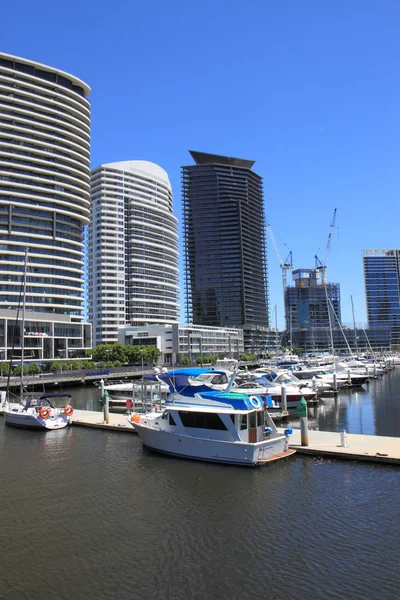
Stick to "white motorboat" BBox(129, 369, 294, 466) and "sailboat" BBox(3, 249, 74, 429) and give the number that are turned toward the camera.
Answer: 0

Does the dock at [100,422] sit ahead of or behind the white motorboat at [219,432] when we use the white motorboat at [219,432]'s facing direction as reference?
ahead

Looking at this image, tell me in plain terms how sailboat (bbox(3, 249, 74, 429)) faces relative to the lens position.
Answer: facing away from the viewer and to the left of the viewer

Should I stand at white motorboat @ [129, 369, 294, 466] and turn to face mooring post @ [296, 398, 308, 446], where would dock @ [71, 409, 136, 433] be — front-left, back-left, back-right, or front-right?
back-left

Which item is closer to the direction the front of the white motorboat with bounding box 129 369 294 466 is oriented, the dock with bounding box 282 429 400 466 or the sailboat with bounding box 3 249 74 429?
the sailboat

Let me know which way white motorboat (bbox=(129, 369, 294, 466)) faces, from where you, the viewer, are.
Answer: facing away from the viewer and to the left of the viewer

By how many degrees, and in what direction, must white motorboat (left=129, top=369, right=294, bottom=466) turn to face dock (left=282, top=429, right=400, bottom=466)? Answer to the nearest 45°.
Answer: approximately 135° to its right

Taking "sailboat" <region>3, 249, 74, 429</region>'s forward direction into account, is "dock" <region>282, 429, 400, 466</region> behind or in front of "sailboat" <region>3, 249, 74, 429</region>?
behind

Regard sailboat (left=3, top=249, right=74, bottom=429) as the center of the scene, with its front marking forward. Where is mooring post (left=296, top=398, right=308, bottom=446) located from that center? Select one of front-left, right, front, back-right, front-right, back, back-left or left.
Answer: back

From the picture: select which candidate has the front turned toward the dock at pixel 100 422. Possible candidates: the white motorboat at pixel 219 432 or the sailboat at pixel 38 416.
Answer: the white motorboat

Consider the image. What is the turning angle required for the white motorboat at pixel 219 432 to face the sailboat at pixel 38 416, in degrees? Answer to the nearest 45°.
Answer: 0° — it already faces it
